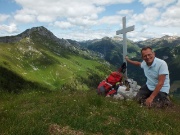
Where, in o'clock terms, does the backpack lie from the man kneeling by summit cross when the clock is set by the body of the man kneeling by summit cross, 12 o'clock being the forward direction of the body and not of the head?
The backpack is roughly at 3 o'clock from the man kneeling by summit cross.

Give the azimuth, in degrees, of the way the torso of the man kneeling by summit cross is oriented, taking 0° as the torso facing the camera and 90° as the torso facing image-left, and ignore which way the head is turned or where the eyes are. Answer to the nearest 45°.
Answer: approximately 45°
